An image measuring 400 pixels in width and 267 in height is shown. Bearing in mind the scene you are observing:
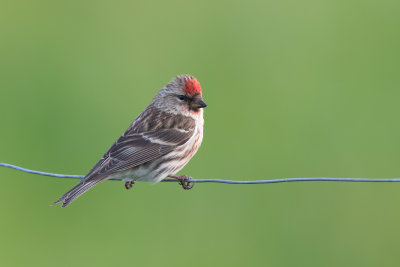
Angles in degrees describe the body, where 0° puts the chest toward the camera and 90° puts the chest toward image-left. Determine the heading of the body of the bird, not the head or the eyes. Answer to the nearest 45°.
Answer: approximately 270°
